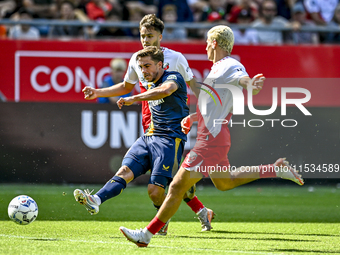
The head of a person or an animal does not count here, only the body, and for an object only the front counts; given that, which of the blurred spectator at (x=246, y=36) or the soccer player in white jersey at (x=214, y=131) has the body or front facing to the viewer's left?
the soccer player in white jersey

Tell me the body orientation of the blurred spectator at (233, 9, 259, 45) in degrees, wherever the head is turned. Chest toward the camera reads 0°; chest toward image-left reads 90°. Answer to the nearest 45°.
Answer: approximately 0°

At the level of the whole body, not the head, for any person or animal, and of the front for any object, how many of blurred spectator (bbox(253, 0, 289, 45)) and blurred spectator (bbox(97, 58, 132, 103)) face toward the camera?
2

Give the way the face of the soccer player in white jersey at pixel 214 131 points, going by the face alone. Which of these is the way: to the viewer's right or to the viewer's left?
to the viewer's left

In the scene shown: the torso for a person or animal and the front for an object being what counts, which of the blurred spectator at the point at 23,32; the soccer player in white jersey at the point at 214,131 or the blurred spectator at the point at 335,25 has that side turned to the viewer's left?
the soccer player in white jersey

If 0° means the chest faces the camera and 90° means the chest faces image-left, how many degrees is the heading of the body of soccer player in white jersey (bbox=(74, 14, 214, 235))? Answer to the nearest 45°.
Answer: approximately 45°

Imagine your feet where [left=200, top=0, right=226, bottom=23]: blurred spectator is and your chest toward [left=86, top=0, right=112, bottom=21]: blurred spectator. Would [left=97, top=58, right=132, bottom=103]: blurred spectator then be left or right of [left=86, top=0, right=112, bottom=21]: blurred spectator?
left

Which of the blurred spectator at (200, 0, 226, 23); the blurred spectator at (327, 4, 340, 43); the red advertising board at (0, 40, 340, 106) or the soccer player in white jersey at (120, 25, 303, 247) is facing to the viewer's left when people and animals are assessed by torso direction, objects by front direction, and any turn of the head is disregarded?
the soccer player in white jersey

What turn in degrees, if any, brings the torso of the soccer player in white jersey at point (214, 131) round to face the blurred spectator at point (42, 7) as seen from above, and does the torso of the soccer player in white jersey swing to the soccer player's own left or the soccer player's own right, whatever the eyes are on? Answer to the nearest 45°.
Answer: approximately 45° to the soccer player's own right

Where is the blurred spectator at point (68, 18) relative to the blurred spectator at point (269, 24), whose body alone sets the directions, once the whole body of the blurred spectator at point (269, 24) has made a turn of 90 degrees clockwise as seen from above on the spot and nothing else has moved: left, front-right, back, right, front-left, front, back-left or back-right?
front

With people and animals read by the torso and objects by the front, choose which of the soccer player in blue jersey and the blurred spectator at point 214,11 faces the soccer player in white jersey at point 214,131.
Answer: the blurred spectator

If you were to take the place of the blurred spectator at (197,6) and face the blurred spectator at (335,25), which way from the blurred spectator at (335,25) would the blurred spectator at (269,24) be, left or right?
right
